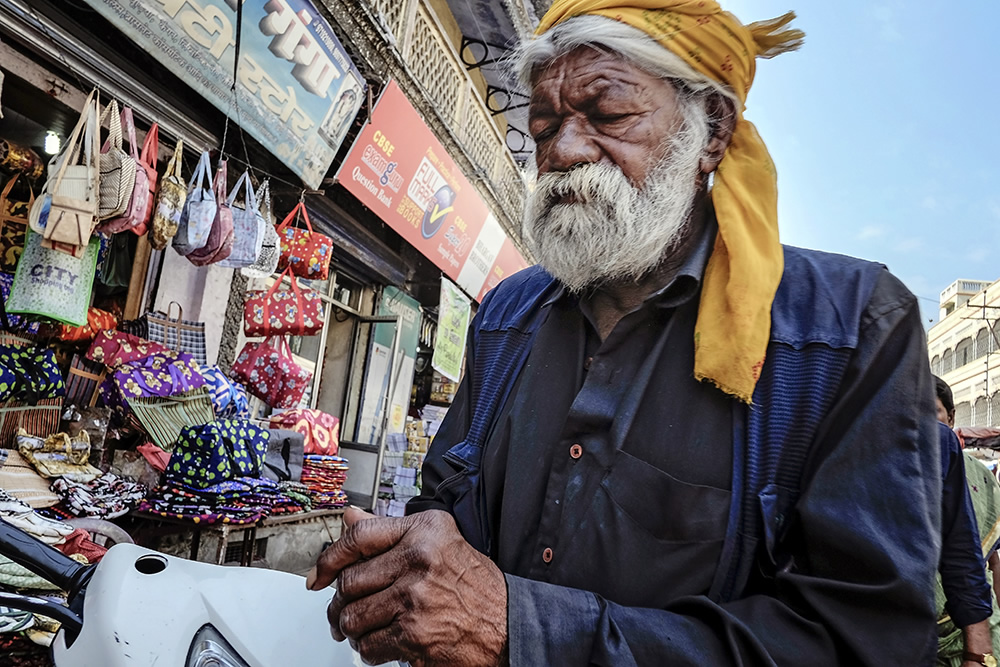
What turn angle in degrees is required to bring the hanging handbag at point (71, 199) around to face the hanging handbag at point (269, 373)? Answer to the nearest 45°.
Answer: approximately 135° to its left

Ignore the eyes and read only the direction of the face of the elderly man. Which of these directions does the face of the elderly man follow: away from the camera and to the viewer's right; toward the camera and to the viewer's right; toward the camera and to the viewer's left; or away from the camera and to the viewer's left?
toward the camera and to the viewer's left

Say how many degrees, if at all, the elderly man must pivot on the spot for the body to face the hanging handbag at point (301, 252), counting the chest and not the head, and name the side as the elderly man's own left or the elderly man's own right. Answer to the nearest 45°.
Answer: approximately 90° to the elderly man's own right

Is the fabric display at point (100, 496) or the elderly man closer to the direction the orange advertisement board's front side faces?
the elderly man

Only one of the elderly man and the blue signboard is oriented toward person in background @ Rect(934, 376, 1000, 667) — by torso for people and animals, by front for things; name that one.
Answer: the blue signboard

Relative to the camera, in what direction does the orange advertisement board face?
facing the viewer and to the right of the viewer
